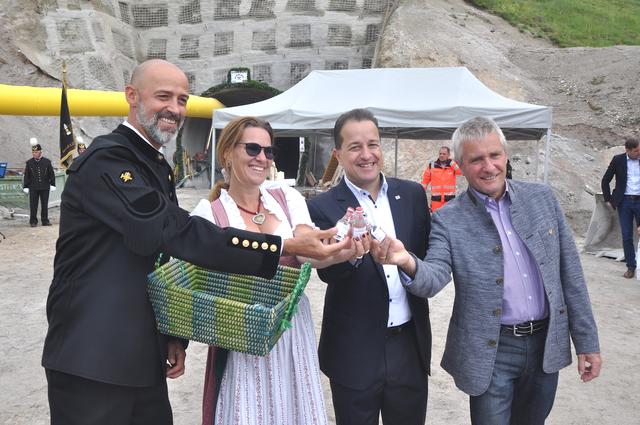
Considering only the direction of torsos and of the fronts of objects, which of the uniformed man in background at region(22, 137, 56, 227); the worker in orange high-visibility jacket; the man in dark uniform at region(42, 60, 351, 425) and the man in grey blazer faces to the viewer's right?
the man in dark uniform

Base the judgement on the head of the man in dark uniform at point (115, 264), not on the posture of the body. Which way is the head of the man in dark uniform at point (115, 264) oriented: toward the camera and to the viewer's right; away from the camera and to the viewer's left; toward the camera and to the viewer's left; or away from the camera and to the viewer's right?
toward the camera and to the viewer's right

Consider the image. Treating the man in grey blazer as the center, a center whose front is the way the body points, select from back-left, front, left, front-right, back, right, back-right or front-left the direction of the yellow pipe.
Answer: back-right

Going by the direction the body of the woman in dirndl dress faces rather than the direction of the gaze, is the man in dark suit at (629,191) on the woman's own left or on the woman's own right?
on the woman's own left

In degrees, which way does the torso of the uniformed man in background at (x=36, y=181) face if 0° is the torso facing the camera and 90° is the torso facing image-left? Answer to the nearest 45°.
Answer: approximately 0°

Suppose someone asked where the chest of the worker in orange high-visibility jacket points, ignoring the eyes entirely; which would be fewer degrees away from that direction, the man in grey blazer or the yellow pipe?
the man in grey blazer

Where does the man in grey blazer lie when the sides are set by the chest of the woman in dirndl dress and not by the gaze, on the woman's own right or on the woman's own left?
on the woman's own left

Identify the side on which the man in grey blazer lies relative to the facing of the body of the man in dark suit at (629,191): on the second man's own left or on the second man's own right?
on the second man's own right

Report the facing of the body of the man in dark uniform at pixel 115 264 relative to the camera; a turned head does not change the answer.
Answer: to the viewer's right

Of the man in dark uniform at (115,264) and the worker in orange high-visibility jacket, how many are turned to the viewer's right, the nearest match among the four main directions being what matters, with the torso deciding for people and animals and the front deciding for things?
1

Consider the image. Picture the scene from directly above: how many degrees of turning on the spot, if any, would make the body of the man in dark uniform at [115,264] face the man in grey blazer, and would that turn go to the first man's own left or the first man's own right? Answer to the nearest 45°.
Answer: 0° — they already face them

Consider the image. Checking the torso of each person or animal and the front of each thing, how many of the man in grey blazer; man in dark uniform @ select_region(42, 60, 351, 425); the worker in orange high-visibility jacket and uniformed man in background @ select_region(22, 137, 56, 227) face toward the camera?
3

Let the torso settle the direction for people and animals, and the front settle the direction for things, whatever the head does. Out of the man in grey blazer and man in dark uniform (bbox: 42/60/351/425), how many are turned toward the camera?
1

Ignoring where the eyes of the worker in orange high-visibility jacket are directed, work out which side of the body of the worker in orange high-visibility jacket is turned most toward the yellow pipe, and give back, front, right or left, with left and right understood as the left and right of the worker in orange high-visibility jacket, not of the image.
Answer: right
